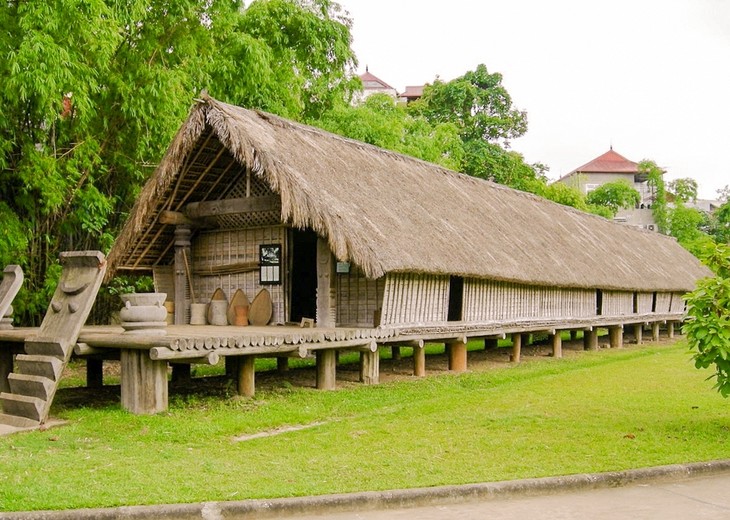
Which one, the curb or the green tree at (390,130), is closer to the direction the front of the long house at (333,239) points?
the curb

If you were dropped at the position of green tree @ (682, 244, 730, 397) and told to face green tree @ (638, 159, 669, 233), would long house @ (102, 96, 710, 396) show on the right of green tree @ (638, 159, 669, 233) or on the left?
left

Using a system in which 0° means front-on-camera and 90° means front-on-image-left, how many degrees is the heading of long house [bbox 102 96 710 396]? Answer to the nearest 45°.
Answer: approximately 45°

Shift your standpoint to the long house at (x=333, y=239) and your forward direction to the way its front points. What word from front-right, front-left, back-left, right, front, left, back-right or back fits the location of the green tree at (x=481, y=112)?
back-right

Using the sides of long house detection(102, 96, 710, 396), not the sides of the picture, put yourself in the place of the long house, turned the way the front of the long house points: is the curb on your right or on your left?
on your left

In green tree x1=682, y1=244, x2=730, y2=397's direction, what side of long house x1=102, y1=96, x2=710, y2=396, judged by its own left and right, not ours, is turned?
left

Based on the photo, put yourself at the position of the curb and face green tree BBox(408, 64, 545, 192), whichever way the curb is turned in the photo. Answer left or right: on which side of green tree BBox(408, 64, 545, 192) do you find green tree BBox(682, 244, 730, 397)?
right

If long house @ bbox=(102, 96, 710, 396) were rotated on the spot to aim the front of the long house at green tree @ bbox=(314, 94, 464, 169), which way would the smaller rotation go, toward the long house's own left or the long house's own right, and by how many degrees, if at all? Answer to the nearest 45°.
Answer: approximately 135° to the long house's own right
